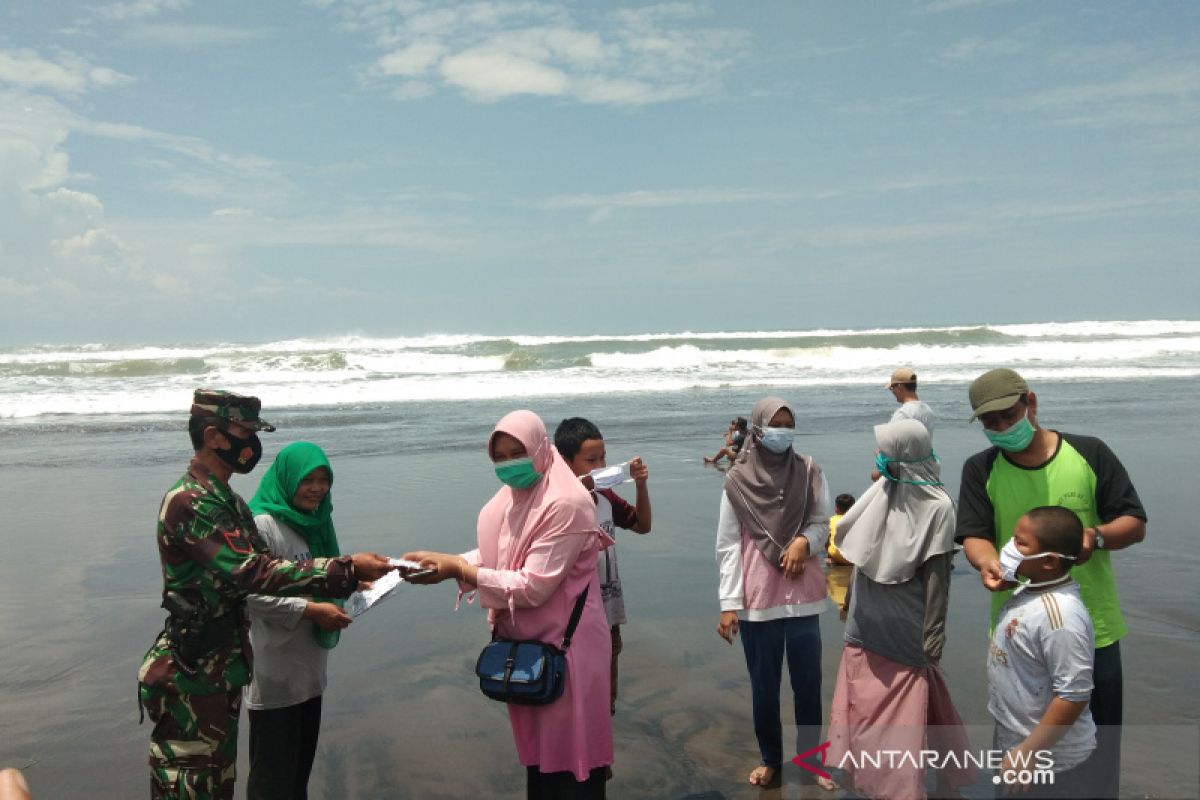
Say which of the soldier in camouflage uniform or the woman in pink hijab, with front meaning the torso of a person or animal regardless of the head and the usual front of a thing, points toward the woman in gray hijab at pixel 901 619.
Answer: the soldier in camouflage uniform

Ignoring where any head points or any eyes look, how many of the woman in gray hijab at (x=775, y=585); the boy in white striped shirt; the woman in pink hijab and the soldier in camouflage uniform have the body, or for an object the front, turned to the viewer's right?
1

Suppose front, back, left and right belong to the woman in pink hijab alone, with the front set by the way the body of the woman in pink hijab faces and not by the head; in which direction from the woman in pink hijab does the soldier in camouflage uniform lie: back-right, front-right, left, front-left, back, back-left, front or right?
front-right

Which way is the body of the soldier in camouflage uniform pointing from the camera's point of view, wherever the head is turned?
to the viewer's right

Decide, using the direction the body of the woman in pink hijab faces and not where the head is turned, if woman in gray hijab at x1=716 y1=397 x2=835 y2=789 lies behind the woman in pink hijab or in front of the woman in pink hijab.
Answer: behind

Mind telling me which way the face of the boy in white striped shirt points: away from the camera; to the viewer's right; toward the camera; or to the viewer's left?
to the viewer's left

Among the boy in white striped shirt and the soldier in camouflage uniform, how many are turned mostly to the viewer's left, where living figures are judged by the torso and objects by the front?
1

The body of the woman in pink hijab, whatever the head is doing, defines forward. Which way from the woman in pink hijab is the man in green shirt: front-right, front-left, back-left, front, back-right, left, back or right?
back-left

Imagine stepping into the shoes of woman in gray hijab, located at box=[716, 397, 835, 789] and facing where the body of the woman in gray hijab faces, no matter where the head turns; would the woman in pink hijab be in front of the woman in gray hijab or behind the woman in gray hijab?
in front

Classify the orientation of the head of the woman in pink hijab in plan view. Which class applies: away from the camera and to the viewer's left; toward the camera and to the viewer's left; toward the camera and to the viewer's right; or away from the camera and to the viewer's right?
toward the camera and to the viewer's left

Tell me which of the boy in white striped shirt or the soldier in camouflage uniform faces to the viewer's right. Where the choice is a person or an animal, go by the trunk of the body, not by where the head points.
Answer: the soldier in camouflage uniform

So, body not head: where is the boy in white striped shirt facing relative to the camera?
to the viewer's left

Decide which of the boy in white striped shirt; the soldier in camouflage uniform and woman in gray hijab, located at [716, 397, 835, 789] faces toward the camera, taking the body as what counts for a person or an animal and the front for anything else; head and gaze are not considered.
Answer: the woman in gray hijab
